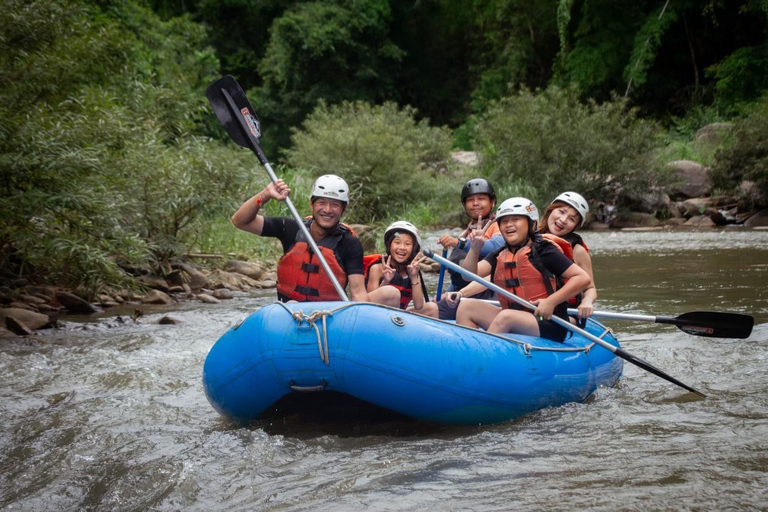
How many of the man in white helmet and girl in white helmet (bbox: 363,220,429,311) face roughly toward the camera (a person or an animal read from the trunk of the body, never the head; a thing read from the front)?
2

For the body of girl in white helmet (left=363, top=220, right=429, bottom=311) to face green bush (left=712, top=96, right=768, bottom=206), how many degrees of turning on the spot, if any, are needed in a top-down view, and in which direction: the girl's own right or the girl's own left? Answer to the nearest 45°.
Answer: approximately 135° to the girl's own left

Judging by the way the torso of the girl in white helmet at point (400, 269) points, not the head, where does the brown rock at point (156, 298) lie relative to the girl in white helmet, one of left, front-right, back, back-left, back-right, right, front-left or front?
back-right

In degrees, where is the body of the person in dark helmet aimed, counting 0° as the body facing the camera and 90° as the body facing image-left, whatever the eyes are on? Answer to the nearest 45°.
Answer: approximately 45°

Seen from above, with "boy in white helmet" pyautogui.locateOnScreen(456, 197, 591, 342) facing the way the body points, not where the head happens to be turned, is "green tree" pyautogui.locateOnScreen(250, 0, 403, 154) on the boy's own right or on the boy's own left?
on the boy's own right

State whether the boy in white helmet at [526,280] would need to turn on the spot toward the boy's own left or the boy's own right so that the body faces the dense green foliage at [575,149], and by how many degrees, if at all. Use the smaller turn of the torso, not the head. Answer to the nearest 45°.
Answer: approximately 135° to the boy's own right

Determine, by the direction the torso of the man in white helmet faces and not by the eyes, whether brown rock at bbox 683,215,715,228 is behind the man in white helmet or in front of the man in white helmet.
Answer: behind

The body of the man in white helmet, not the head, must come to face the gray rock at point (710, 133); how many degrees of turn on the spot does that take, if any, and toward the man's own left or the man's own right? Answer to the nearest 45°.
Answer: approximately 135° to the man's own left
